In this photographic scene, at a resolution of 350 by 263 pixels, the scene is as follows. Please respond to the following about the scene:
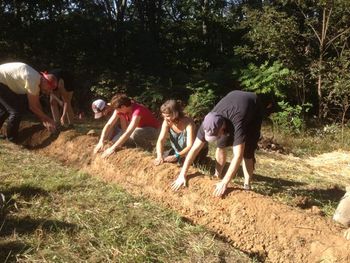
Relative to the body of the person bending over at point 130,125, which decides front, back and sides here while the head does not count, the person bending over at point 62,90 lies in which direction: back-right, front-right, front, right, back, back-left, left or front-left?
right

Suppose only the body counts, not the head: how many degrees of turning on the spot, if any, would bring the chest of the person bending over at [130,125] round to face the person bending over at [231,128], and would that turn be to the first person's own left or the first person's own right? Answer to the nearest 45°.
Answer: approximately 90° to the first person's own left

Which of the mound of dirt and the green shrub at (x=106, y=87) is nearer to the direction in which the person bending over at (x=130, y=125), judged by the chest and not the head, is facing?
the mound of dirt

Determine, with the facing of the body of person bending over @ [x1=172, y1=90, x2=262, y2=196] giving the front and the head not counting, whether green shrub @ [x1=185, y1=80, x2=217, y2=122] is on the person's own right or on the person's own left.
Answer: on the person's own right

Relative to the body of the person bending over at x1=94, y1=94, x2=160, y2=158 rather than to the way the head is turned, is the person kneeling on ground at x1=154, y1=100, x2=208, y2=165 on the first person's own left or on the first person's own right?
on the first person's own left

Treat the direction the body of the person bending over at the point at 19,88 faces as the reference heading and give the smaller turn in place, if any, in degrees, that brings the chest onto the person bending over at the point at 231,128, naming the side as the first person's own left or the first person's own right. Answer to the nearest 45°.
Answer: approximately 45° to the first person's own right

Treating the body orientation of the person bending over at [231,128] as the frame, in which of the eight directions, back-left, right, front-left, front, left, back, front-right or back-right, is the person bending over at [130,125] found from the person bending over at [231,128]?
right

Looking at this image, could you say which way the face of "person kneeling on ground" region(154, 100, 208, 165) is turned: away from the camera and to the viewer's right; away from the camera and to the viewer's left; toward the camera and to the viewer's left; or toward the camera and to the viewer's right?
toward the camera and to the viewer's left

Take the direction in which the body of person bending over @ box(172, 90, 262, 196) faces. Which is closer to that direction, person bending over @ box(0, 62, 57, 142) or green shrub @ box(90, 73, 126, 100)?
the person bending over

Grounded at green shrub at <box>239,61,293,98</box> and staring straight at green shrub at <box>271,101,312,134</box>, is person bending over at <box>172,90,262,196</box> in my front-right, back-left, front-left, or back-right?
front-right

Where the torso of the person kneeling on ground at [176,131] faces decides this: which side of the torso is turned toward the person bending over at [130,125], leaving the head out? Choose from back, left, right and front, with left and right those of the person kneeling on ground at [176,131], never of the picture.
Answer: right

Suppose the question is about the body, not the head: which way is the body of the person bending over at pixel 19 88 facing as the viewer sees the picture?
to the viewer's right

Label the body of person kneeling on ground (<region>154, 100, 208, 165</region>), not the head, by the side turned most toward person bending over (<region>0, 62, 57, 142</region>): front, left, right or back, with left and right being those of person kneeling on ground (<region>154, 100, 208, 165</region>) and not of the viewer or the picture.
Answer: right

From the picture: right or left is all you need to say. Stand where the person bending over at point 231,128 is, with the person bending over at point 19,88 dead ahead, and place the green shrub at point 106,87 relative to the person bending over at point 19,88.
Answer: right

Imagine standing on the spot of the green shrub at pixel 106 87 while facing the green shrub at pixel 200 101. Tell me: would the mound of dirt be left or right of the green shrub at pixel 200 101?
right
